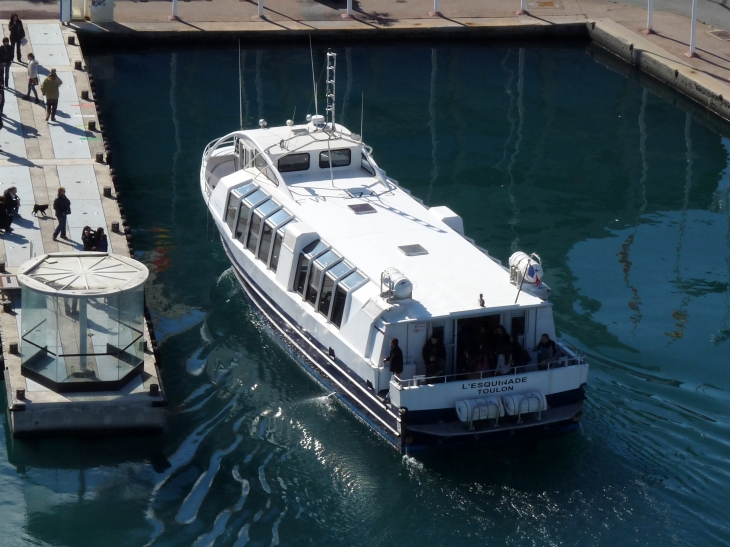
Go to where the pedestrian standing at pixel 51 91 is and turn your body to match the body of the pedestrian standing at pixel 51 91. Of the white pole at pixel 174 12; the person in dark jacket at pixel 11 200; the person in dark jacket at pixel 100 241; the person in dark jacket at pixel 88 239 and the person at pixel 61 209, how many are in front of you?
4

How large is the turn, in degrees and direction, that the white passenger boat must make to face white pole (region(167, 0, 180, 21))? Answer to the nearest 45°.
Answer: approximately 45° to its right

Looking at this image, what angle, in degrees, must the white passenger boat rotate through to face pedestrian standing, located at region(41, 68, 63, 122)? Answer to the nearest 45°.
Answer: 0° — it already faces them

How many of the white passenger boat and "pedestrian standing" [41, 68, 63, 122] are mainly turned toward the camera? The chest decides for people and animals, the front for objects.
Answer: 1

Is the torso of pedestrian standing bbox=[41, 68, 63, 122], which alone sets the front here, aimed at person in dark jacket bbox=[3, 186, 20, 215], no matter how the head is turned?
no

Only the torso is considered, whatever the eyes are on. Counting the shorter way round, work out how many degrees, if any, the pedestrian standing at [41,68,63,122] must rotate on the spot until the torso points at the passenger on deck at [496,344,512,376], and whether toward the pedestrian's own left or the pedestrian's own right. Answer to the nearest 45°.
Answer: approximately 45° to the pedestrian's own left

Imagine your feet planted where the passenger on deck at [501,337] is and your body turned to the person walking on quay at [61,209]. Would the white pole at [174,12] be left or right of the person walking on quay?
right

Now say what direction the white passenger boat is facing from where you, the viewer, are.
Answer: facing away from the viewer and to the left of the viewer

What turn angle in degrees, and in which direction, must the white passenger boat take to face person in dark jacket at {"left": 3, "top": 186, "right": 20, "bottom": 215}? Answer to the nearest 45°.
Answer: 0° — it already faces them

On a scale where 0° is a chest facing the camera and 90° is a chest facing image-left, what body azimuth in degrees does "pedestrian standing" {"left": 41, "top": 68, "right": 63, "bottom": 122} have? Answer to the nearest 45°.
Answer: approximately 0°

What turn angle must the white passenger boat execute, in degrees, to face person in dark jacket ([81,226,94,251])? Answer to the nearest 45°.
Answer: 0° — it already faces them
